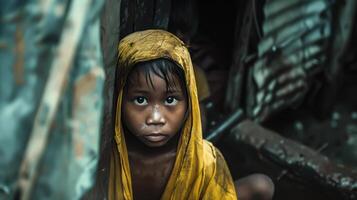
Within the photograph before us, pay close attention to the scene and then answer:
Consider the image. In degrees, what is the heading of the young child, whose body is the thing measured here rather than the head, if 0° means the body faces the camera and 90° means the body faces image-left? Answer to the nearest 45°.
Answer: approximately 0°
